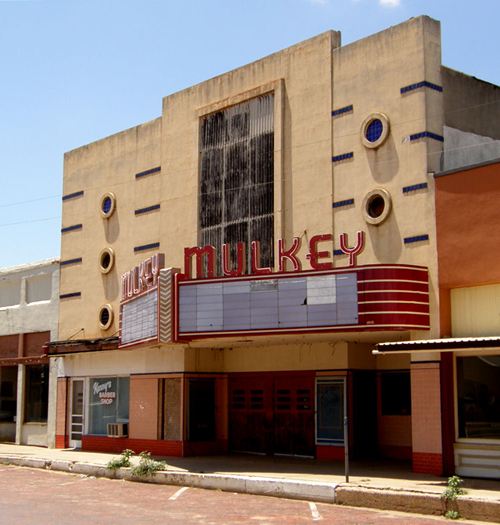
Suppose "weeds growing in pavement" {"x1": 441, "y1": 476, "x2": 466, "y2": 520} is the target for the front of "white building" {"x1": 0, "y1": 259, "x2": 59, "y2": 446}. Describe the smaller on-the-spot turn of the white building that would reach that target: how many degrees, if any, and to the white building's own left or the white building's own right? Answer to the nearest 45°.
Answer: approximately 45° to the white building's own left

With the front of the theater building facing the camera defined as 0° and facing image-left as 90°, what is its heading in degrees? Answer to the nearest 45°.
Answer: approximately 45°

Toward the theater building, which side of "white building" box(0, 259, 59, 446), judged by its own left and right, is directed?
left

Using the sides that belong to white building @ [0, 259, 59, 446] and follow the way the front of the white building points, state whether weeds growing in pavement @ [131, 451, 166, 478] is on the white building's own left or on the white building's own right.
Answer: on the white building's own left

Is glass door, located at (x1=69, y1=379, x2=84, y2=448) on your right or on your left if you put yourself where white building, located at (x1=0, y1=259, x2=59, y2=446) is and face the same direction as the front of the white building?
on your left

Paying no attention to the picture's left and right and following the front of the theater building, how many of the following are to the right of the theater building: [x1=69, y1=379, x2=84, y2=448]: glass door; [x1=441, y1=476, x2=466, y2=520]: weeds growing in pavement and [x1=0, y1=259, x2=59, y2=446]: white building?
2

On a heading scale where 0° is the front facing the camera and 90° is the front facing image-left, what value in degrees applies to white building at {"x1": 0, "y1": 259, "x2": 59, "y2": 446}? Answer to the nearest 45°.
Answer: approximately 45°

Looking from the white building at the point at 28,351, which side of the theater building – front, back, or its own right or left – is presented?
right
